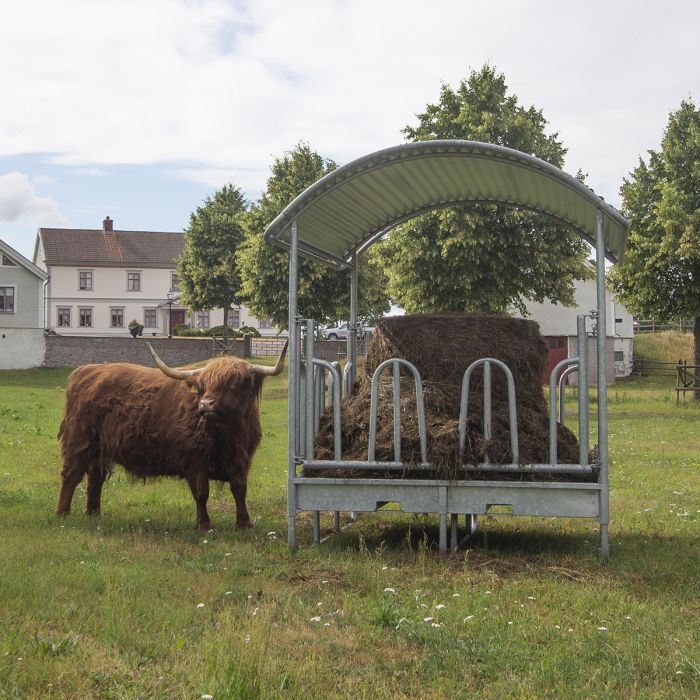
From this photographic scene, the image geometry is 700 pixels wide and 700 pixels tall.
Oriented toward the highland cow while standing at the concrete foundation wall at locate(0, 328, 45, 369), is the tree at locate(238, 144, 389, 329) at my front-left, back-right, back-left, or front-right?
front-left

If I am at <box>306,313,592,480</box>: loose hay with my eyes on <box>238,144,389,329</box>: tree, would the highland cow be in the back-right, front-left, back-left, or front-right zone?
front-left

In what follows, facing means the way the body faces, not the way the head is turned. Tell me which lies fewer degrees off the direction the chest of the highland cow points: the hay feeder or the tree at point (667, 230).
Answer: the hay feeder

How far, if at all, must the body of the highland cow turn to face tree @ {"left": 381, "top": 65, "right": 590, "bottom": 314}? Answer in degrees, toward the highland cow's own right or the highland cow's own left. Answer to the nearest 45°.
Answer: approximately 90° to the highland cow's own left

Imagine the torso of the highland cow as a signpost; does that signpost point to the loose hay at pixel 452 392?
yes

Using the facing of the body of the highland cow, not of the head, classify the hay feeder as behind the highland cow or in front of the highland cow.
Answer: in front

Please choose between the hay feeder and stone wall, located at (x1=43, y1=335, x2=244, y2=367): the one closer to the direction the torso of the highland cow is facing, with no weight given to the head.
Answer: the hay feeder

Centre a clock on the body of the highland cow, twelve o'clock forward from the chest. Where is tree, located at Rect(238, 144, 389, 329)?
The tree is roughly at 8 o'clock from the highland cow.

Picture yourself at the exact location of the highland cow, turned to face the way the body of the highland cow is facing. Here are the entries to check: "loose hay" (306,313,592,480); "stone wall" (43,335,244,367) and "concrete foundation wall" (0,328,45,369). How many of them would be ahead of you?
1

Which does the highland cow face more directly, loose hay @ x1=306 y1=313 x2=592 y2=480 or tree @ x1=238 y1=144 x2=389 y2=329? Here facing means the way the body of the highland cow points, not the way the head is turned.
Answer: the loose hay

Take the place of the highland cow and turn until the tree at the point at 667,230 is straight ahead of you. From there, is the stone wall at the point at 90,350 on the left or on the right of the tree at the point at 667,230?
left

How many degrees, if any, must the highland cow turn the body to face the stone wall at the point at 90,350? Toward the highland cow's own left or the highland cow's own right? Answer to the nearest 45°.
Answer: approximately 135° to the highland cow's own left

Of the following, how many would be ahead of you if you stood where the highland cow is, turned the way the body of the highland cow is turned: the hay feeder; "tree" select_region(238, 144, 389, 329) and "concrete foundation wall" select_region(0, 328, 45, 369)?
1

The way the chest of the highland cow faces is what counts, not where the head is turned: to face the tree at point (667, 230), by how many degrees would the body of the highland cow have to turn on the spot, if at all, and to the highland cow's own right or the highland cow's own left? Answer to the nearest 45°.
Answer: approximately 90° to the highland cow's own left

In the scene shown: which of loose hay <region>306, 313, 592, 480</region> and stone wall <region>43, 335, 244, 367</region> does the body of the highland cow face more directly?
the loose hay

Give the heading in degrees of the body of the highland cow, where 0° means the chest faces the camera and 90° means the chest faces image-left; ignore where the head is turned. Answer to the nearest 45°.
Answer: approximately 315°
